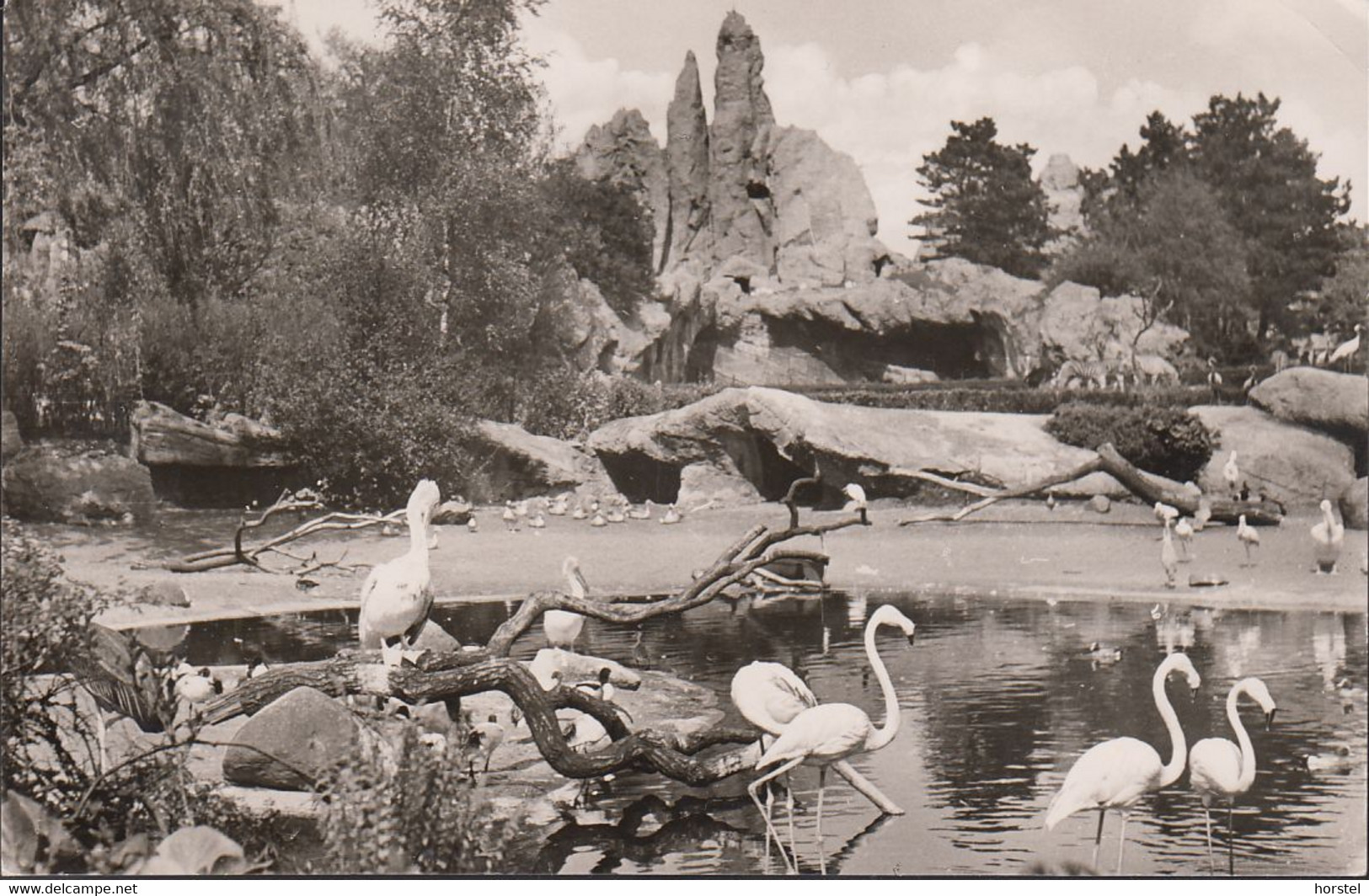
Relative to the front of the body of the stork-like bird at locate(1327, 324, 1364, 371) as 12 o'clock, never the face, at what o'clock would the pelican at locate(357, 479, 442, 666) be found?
The pelican is roughly at 4 o'clock from the stork-like bird.

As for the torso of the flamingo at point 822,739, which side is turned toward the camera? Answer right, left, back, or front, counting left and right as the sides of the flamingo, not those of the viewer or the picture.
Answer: right

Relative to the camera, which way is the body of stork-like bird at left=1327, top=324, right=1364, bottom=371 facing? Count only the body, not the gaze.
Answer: to the viewer's right

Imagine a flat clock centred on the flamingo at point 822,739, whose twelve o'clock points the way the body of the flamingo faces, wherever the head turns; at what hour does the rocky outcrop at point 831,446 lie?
The rocky outcrop is roughly at 9 o'clock from the flamingo.

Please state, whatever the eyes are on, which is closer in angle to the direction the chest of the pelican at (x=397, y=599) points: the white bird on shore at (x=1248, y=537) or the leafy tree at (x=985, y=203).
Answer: the white bird on shore

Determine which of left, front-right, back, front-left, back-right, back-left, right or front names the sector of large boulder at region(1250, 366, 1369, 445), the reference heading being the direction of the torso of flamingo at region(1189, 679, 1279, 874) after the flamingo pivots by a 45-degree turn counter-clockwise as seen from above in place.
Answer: left
